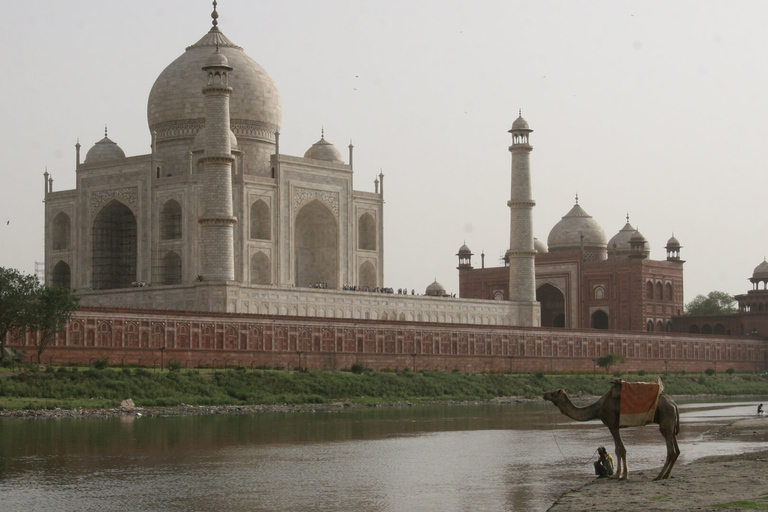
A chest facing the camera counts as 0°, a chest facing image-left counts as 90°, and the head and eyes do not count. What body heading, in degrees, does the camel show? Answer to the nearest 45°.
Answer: approximately 90°

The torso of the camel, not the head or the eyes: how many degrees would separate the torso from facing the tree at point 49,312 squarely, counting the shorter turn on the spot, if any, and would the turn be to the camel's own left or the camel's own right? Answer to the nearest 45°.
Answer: approximately 45° to the camel's own right

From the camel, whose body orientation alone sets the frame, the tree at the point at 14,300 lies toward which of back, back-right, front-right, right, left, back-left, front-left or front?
front-right
